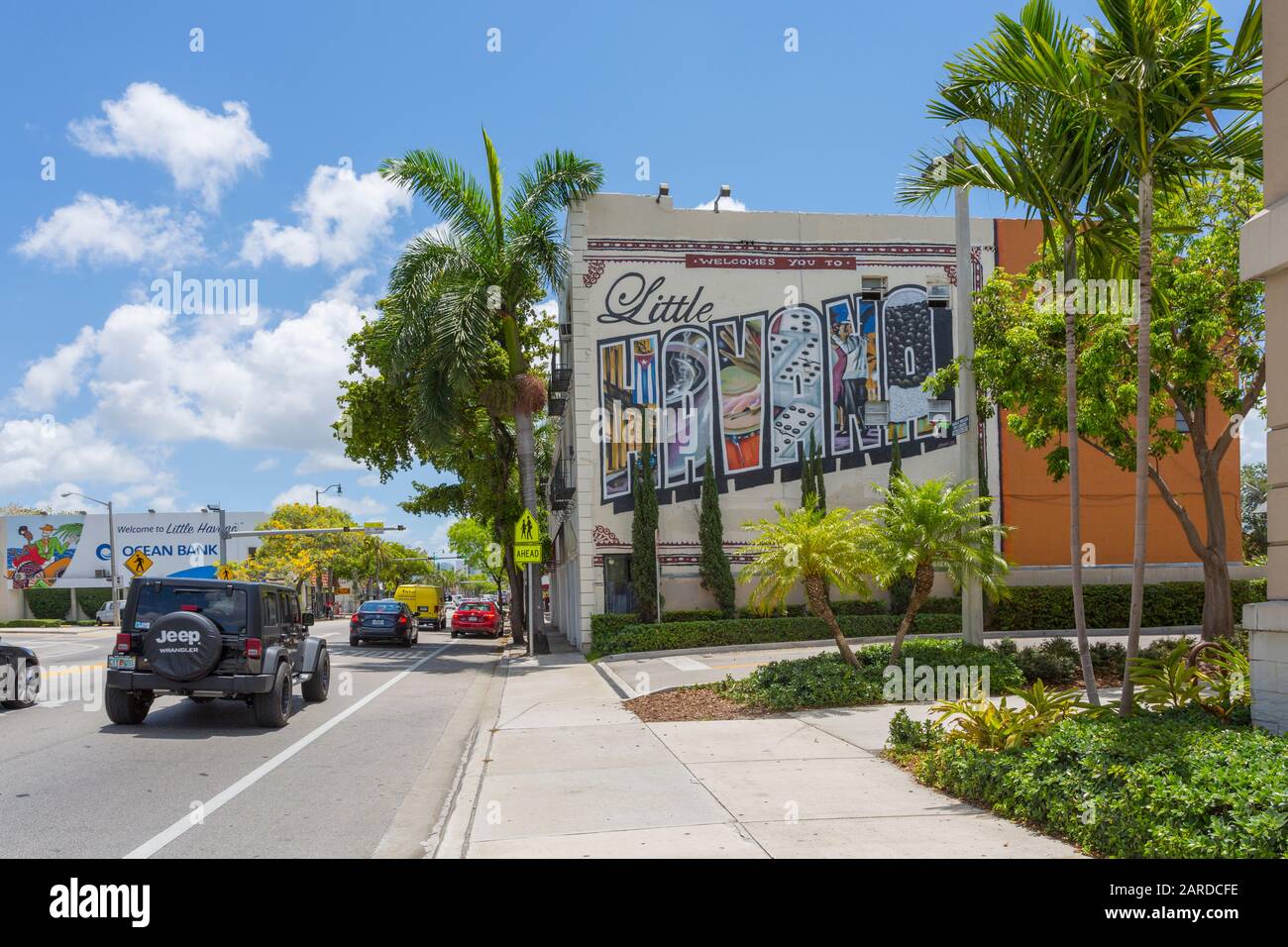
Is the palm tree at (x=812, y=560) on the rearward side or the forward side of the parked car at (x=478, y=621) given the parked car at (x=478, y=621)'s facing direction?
on the rearward side

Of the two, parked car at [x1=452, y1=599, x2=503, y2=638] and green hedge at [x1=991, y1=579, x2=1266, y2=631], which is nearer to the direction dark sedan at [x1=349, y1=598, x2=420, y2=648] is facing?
the parked car

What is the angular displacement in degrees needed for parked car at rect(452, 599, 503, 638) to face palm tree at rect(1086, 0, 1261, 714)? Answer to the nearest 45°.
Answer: approximately 180°

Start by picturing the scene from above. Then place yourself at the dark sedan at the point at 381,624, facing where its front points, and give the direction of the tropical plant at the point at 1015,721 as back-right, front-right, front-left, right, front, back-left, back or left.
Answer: back

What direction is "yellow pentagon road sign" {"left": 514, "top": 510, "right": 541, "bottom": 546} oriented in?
toward the camera

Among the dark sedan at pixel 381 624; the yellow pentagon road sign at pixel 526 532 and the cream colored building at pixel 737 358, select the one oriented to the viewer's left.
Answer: the cream colored building

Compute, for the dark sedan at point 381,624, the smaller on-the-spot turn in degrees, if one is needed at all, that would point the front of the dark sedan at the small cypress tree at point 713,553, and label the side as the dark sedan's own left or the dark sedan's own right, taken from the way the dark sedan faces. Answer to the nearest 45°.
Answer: approximately 135° to the dark sedan's own right

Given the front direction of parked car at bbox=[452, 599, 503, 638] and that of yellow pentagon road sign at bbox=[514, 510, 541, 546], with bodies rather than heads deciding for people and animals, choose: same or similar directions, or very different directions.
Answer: very different directions

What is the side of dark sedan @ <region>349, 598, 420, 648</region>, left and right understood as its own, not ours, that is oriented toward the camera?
back

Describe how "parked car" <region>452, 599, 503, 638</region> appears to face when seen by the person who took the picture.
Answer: facing away from the viewer

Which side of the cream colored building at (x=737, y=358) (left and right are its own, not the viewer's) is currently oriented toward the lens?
left
